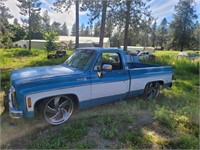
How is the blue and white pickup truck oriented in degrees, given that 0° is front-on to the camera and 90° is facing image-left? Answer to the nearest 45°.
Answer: approximately 45°

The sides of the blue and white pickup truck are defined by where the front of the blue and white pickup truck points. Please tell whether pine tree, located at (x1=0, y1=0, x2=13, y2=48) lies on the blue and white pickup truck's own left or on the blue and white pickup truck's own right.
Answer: on the blue and white pickup truck's own right

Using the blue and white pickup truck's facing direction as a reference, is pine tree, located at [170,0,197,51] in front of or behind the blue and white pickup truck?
behind
